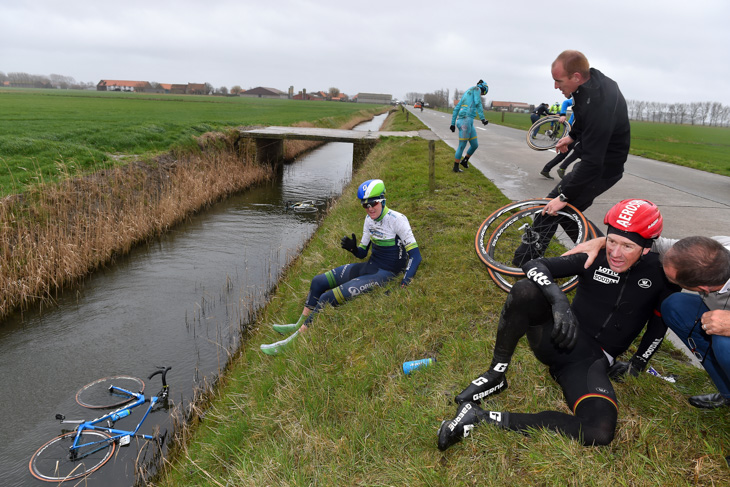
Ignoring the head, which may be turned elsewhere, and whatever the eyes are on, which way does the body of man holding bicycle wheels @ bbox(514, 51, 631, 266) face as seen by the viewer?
to the viewer's left

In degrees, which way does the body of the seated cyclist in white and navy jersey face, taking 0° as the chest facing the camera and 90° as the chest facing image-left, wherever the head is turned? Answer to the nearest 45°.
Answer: approximately 45°

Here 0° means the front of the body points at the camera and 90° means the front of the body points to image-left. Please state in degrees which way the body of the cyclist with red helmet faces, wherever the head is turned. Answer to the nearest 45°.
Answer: approximately 45°

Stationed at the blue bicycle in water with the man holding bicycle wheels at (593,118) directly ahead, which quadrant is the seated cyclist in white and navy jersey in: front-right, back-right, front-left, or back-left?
front-left

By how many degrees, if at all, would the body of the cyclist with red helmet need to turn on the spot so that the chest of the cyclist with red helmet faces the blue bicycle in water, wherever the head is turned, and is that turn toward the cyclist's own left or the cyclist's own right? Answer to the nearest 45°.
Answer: approximately 45° to the cyclist's own right

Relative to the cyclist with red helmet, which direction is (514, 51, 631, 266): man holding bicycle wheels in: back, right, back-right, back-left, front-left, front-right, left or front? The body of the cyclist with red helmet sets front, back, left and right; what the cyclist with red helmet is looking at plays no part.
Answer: back-right

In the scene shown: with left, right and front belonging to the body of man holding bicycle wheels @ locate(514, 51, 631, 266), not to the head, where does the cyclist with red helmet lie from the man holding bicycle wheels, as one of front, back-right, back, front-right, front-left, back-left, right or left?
left

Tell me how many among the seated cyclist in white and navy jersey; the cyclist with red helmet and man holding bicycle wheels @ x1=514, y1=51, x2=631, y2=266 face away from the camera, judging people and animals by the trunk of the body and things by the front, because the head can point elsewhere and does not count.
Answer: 0

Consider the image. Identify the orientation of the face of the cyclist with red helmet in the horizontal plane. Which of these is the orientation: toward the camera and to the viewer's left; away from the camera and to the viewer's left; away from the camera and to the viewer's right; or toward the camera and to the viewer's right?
toward the camera and to the viewer's left

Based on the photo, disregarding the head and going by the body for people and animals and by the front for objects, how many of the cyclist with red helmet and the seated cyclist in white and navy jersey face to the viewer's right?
0

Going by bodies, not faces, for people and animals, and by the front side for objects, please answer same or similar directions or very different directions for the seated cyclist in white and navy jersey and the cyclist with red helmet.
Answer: same or similar directions

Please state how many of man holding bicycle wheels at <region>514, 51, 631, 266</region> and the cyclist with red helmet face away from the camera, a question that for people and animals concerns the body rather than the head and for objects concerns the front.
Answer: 0

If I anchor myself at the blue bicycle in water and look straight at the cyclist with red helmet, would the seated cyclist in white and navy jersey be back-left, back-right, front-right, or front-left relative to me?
front-left

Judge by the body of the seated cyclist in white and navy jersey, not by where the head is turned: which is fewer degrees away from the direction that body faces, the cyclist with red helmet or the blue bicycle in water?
the blue bicycle in water

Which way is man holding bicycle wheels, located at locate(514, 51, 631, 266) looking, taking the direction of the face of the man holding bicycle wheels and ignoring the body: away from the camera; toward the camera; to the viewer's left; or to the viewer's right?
to the viewer's left

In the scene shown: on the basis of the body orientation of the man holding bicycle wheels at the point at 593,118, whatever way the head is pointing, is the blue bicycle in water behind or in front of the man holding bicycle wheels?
in front

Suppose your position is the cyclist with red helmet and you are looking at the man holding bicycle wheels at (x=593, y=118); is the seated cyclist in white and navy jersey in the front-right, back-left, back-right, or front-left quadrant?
front-left
